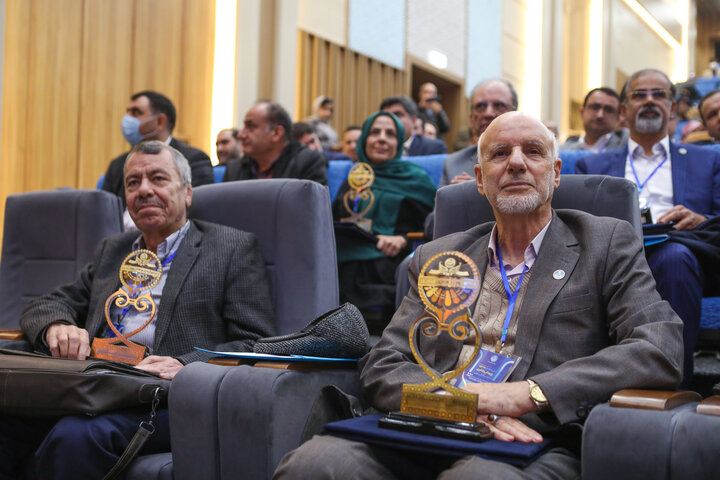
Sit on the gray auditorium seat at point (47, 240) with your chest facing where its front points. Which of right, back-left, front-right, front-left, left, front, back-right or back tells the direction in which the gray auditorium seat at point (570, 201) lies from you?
left

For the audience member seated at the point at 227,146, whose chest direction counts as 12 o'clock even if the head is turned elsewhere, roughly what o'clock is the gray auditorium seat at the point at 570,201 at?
The gray auditorium seat is roughly at 10 o'clock from the audience member seated.

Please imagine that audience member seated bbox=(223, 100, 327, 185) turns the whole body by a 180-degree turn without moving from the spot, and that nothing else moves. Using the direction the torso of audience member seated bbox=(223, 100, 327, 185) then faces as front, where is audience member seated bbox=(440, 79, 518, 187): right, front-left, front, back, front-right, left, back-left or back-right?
right

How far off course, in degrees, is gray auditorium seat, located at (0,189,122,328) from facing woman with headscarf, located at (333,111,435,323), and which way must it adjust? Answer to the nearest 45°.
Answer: approximately 135° to its left

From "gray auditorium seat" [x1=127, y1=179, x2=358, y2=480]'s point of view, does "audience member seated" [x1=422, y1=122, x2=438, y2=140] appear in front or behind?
behind

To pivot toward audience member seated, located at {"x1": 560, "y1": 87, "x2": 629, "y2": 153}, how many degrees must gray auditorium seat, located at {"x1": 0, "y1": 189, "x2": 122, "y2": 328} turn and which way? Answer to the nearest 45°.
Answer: approximately 135° to its left

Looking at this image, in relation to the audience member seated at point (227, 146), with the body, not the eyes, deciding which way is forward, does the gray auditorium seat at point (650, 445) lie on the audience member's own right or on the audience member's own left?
on the audience member's own left

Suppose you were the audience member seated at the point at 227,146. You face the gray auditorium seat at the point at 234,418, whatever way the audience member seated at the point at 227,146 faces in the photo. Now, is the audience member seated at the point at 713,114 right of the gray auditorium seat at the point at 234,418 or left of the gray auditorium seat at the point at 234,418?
left

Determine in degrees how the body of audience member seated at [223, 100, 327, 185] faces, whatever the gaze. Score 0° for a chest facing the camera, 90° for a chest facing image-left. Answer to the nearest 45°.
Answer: approximately 45°
